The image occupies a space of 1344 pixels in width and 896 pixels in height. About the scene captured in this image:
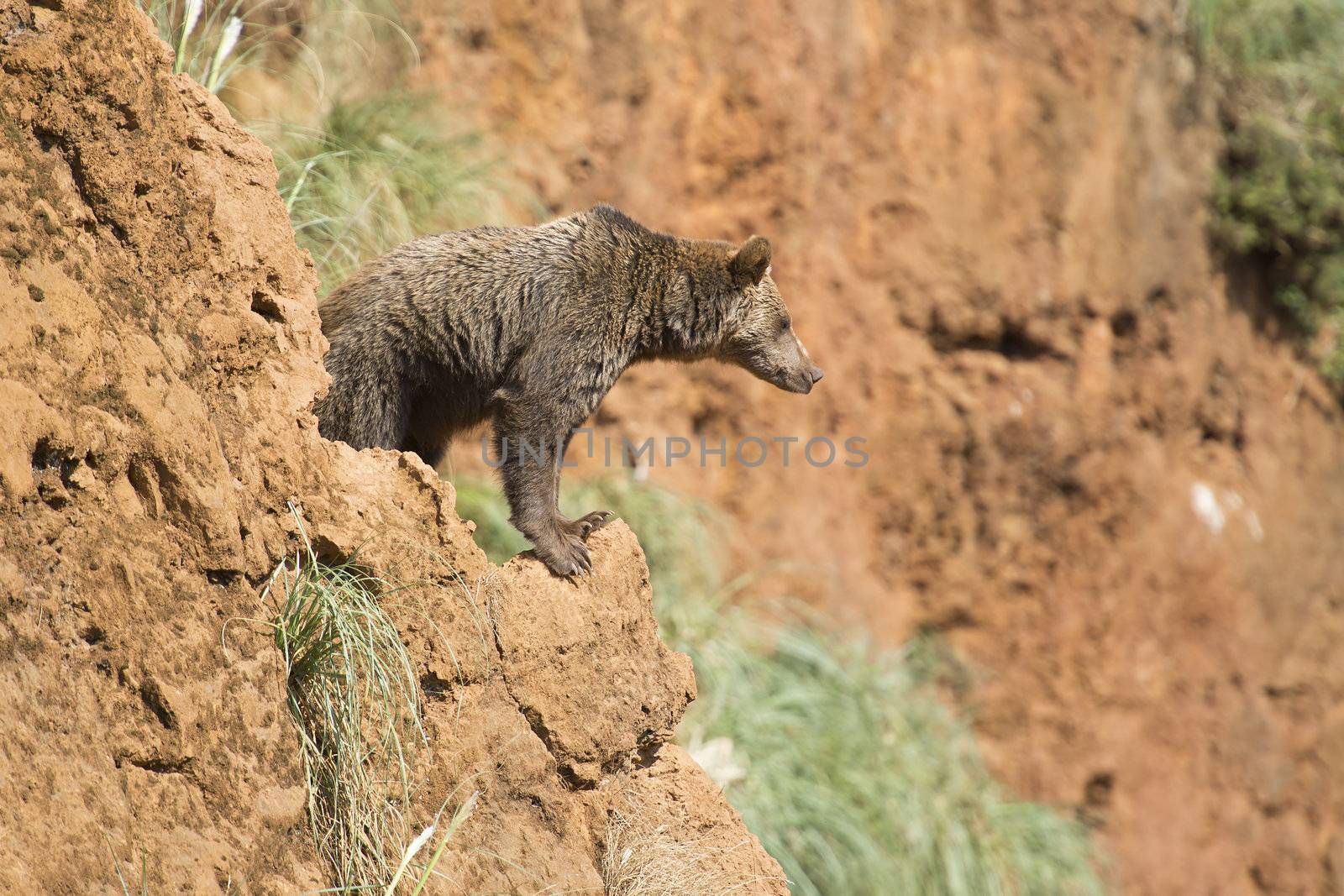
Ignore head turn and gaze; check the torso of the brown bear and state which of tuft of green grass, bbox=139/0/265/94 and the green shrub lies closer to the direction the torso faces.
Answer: the green shrub

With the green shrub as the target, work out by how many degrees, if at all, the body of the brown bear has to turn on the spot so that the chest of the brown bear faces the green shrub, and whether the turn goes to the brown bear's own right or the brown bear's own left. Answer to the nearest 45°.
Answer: approximately 45° to the brown bear's own left

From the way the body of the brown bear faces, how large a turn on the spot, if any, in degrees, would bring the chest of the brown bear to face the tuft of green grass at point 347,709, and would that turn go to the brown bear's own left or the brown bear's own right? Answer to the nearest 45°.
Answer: approximately 90° to the brown bear's own right

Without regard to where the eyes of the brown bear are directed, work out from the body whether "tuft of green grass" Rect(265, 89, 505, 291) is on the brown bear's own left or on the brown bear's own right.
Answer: on the brown bear's own left

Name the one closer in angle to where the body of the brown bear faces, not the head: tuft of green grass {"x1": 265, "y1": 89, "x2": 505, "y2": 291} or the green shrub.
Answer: the green shrub

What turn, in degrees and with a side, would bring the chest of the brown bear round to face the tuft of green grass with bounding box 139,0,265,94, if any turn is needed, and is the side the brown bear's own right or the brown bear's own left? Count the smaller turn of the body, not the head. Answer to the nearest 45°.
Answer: approximately 135° to the brown bear's own left

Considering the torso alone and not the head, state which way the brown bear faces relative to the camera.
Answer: to the viewer's right
